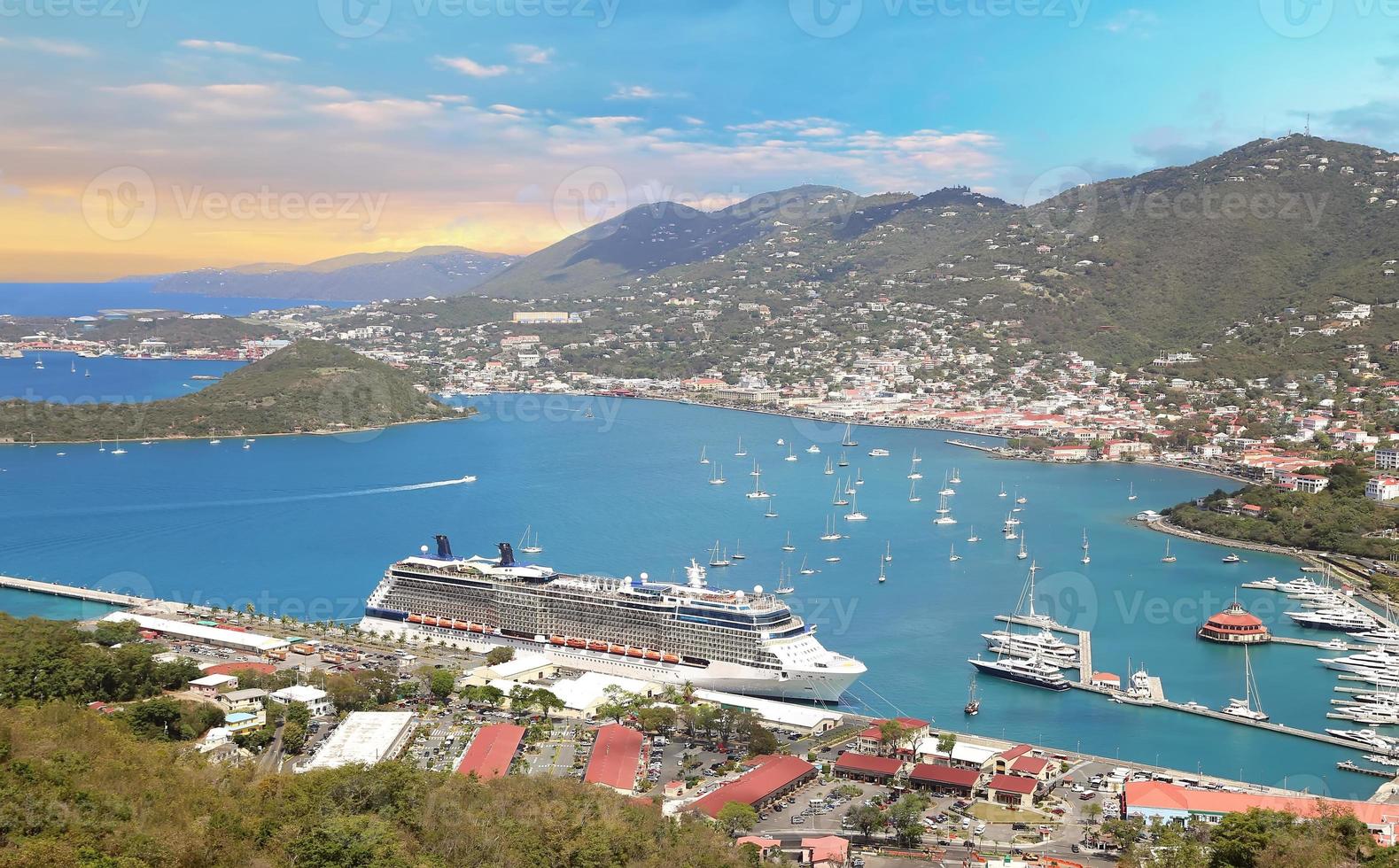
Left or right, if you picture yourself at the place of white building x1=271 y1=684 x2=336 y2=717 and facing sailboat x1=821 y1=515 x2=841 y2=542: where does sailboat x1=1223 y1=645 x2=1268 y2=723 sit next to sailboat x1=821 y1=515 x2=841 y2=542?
right

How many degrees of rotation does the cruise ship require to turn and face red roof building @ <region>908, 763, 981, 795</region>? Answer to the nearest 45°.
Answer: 0° — it already faces it

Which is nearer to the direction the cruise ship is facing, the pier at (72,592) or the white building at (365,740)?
the white building

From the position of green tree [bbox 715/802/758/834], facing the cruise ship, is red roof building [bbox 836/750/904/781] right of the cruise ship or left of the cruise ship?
right

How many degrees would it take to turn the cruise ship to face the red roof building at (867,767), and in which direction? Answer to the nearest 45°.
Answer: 0° — it already faces it

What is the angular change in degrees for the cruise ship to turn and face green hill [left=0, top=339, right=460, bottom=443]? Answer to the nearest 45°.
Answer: approximately 180°

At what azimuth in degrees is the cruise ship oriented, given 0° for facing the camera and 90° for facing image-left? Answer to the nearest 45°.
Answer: approximately 315°

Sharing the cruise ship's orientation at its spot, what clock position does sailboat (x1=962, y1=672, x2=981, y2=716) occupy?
The sailboat is roughly at 11 o'clock from the cruise ship.

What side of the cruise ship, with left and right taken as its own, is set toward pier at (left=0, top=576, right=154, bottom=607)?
back

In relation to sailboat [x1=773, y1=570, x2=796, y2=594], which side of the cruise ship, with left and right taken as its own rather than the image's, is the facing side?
left
